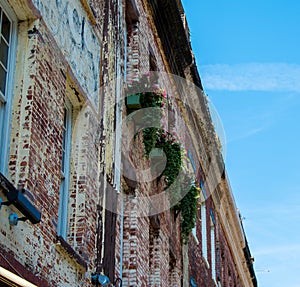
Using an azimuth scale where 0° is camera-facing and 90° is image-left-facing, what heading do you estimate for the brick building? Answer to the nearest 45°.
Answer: approximately 315°
